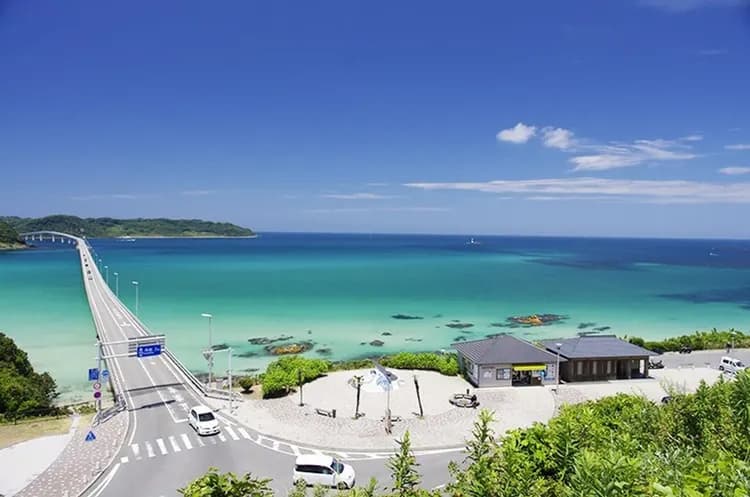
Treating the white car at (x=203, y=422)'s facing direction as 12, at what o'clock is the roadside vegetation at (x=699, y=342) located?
The roadside vegetation is roughly at 10 o'clock from the white car.

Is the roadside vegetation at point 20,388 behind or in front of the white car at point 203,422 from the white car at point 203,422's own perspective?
behind

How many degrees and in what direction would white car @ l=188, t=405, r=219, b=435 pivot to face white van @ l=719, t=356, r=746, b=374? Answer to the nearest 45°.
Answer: approximately 45° to its left

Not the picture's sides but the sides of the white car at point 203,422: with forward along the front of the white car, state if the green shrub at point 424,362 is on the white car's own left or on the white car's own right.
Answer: on the white car's own left

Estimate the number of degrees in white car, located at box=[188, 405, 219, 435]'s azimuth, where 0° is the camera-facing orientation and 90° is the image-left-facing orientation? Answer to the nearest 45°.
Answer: approximately 315°

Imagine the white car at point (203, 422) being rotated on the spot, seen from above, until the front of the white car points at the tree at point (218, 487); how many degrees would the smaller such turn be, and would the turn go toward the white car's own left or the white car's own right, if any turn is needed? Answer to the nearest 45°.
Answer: approximately 45° to the white car's own right
